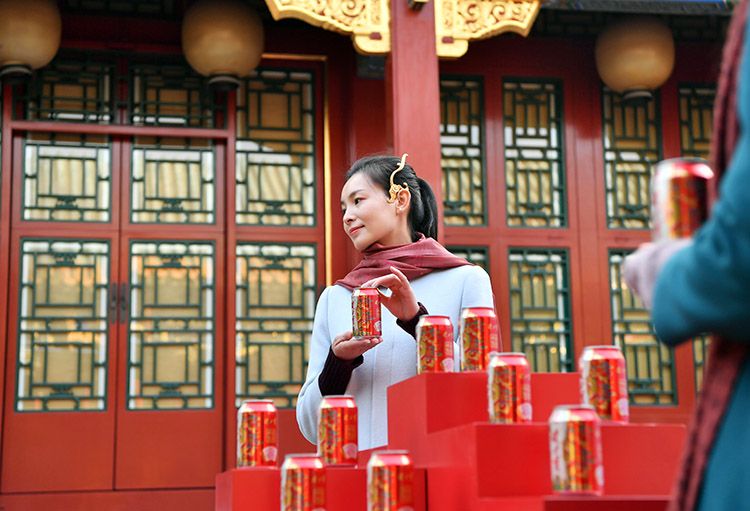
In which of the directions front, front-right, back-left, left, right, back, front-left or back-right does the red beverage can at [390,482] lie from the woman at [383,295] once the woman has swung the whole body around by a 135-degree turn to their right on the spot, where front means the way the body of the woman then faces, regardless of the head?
back

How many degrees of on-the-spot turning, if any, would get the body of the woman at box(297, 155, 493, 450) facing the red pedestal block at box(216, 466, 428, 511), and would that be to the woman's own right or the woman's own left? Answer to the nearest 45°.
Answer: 0° — they already face it

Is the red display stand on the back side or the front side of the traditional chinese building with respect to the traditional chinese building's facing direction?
on the front side

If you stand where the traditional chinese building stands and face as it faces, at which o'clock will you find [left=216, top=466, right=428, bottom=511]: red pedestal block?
The red pedestal block is roughly at 12 o'clock from the traditional chinese building.

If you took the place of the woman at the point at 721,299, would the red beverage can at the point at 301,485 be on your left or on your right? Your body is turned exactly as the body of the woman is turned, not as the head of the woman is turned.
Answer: on your right

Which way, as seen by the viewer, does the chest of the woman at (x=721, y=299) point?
to the viewer's left

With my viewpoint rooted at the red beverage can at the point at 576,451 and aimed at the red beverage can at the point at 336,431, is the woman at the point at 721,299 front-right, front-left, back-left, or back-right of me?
back-left

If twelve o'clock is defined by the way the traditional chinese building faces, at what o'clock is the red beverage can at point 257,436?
The red beverage can is roughly at 12 o'clock from the traditional chinese building.

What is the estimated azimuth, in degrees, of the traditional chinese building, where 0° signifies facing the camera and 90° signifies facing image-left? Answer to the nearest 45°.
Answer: approximately 0°

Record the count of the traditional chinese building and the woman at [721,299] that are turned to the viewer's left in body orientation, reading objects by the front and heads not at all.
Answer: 1

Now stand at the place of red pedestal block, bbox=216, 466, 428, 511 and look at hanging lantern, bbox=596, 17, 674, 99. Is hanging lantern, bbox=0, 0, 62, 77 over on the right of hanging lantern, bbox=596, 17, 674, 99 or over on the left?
left
